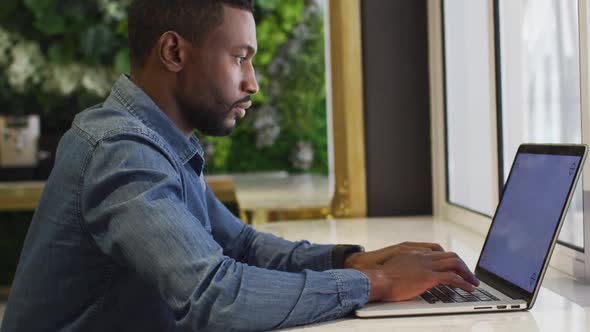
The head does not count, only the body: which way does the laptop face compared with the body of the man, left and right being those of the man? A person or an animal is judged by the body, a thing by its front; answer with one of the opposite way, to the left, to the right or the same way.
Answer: the opposite way

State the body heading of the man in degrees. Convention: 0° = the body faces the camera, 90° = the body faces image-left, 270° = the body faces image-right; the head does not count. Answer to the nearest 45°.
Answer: approximately 270°

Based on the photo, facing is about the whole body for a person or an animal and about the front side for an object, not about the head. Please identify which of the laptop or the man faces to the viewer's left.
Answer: the laptop

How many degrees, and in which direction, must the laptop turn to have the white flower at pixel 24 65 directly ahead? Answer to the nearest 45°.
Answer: approximately 45° to its right

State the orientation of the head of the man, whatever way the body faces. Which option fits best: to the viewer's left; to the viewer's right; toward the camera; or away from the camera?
to the viewer's right

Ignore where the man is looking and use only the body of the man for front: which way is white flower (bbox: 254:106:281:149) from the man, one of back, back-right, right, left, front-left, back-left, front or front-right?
left

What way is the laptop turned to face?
to the viewer's left

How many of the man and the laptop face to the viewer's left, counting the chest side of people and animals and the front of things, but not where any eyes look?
1

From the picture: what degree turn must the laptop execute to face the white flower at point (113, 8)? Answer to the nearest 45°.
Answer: approximately 45° to its right

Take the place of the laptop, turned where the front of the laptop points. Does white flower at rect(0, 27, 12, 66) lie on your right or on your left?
on your right

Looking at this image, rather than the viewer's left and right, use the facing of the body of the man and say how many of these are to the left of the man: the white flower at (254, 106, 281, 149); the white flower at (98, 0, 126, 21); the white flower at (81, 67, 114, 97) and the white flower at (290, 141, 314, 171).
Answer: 4

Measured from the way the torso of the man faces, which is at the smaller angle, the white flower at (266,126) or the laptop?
the laptop
